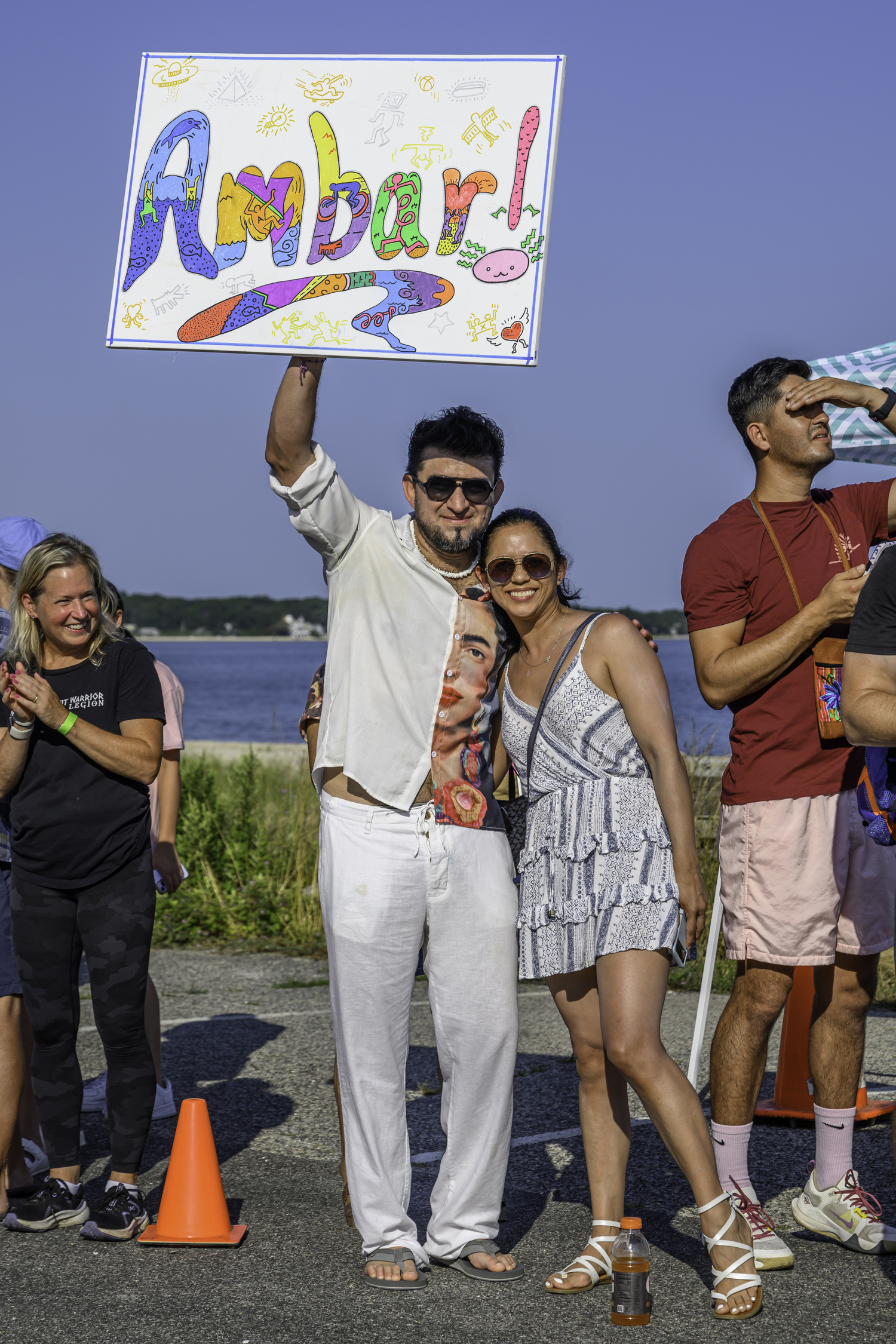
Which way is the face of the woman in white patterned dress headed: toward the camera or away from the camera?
toward the camera

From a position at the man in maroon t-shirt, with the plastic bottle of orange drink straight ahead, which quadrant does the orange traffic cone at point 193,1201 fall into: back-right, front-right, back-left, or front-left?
front-right

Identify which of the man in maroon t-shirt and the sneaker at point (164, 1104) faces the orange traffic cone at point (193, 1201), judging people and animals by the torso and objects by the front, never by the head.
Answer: the sneaker

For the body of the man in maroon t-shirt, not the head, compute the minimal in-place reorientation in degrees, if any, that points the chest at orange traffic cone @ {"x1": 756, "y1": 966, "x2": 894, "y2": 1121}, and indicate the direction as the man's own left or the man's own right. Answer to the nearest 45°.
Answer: approximately 135° to the man's own left

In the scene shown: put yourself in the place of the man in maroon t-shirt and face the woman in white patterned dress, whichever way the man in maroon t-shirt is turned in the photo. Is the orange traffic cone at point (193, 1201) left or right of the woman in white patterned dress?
right

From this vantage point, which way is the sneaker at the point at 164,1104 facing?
toward the camera

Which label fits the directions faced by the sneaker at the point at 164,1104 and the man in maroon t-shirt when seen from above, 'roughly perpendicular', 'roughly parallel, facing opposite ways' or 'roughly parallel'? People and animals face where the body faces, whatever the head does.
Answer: roughly parallel

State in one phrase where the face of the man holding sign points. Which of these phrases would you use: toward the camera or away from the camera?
toward the camera

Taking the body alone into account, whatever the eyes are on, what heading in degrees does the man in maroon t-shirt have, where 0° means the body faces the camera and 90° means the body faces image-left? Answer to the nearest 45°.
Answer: approximately 315°

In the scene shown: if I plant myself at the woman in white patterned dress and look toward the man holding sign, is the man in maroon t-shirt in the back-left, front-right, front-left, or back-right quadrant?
back-right
